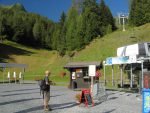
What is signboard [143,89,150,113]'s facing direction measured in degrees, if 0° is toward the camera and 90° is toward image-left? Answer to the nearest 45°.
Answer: approximately 0°

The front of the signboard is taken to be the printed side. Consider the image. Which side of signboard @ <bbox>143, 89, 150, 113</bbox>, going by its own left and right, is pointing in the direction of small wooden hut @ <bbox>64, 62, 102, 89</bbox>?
back

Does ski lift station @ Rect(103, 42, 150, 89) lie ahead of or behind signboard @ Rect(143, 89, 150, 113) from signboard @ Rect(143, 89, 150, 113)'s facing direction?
behind
